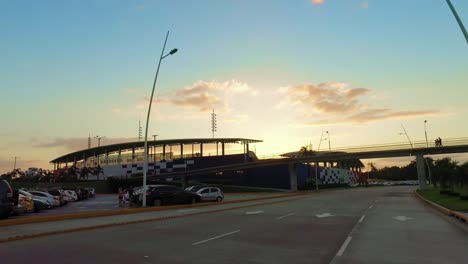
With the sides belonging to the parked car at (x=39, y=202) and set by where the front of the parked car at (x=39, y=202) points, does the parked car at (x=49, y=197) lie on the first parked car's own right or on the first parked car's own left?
on the first parked car's own left

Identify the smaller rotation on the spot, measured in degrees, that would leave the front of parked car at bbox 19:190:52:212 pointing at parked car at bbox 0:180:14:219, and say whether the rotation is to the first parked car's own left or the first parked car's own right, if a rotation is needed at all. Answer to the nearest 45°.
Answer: approximately 90° to the first parked car's own right

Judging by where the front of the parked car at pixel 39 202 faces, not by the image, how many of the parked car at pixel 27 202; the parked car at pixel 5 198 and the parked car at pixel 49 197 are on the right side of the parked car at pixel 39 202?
2
